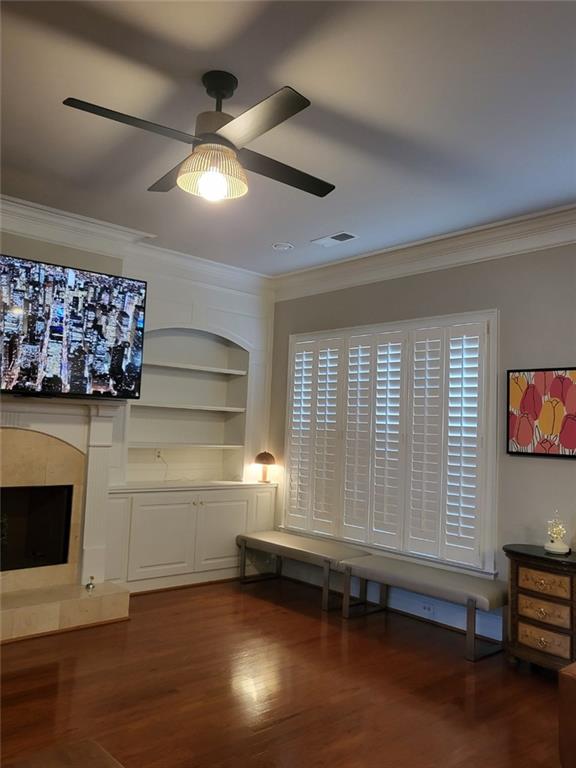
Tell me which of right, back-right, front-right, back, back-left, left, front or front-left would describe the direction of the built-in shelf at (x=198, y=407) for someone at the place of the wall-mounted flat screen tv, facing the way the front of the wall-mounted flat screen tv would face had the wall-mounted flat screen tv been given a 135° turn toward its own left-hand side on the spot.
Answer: front-right

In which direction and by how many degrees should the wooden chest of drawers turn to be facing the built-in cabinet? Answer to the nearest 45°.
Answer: approximately 45° to its right

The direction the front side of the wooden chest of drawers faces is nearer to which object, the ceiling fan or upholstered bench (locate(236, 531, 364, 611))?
the ceiling fan

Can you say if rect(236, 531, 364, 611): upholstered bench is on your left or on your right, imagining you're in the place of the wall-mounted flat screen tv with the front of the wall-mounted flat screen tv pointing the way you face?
on your left

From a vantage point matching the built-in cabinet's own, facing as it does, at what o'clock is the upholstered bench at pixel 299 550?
The upholstered bench is roughly at 11 o'clock from the built-in cabinet.

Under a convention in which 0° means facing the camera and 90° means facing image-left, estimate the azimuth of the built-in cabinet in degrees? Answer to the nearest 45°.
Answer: approximately 315°

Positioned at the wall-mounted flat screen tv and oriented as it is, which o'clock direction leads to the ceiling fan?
The ceiling fan is roughly at 1 o'clock from the wall-mounted flat screen tv.

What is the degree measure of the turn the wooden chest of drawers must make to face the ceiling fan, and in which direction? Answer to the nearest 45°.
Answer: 0° — it already faces it

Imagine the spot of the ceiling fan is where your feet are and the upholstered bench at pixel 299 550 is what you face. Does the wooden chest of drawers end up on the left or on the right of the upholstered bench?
right
